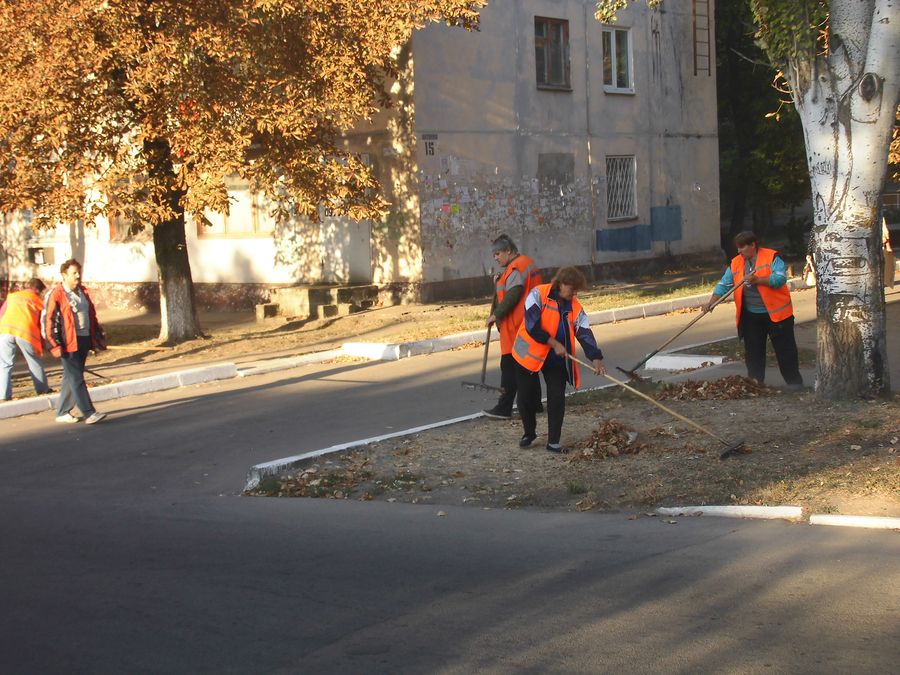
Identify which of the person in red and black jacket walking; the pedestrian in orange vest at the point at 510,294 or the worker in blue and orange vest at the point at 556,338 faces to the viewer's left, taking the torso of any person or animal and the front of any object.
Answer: the pedestrian in orange vest

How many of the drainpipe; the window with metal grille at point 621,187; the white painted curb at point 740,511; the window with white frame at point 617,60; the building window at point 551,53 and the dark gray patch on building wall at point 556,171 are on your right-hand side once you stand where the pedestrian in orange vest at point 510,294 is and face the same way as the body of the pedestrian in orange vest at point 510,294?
5

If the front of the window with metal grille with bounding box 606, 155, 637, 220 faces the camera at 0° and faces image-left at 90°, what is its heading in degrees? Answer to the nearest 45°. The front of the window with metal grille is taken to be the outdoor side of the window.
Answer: approximately 315°

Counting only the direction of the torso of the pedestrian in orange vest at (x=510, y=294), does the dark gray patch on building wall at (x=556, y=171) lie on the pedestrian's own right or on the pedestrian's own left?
on the pedestrian's own right

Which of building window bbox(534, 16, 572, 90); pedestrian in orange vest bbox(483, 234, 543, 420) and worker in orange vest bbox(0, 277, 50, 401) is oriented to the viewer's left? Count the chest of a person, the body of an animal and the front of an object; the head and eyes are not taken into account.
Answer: pedestrian in orange vest bbox(483, 234, 543, 420)

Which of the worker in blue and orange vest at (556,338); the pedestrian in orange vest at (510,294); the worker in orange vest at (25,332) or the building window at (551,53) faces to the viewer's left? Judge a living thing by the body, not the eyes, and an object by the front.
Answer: the pedestrian in orange vest at (510,294)

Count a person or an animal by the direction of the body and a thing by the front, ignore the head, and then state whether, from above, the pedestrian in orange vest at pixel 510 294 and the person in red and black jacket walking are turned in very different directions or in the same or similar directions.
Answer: very different directions

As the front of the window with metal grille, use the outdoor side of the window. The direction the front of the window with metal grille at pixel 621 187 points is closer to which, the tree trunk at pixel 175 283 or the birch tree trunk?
the birch tree trunk

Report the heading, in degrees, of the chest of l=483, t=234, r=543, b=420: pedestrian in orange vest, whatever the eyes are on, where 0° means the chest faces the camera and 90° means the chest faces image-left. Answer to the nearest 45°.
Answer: approximately 90°

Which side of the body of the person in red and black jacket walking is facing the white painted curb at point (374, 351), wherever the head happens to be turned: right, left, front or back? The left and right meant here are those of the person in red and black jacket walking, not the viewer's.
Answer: left

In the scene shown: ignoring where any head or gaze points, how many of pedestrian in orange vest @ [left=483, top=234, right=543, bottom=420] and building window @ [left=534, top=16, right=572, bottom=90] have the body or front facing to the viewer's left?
1

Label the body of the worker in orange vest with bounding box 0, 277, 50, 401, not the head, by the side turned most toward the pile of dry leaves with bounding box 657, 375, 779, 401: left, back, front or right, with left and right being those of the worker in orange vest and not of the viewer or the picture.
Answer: right

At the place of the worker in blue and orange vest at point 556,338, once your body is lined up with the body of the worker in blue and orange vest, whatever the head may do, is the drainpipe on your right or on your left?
on your left
